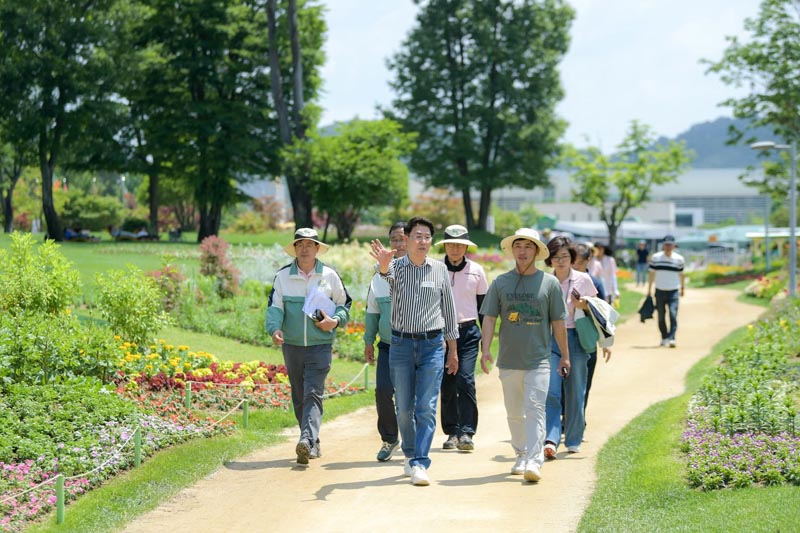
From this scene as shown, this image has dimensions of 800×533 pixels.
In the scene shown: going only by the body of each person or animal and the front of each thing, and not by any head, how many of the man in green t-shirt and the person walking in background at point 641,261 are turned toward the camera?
2

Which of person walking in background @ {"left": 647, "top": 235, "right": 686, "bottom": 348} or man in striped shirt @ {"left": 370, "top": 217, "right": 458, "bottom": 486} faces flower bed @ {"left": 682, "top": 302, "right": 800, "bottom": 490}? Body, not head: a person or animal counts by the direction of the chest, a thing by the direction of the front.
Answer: the person walking in background

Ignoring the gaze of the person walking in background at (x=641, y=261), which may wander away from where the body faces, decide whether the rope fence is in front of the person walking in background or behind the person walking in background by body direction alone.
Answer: in front

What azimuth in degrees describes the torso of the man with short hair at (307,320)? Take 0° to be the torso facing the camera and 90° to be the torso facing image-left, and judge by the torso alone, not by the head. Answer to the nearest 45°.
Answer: approximately 0°

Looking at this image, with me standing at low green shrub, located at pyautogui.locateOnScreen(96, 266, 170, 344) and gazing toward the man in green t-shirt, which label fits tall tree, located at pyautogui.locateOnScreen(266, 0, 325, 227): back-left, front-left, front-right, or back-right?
back-left

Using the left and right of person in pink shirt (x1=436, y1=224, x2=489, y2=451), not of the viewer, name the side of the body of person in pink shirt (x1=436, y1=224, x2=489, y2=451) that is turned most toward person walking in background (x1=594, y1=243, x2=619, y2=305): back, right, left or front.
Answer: back

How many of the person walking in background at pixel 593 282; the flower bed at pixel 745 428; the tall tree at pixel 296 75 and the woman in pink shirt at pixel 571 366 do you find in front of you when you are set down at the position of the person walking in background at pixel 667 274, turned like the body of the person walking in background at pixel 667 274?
3

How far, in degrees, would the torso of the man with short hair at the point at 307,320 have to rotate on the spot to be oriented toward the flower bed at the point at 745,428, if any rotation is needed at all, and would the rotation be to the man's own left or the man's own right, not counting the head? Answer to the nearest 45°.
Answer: approximately 90° to the man's own left

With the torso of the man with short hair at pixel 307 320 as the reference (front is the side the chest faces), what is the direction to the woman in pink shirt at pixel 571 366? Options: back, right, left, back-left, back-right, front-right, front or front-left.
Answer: left

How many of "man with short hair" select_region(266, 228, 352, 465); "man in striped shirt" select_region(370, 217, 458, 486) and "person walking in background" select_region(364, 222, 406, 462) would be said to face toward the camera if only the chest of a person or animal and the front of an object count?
3

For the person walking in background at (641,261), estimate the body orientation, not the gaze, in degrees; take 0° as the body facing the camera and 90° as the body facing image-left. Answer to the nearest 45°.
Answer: approximately 0°

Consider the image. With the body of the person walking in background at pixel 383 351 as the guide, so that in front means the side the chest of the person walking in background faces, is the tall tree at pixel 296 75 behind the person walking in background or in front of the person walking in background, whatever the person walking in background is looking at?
behind
